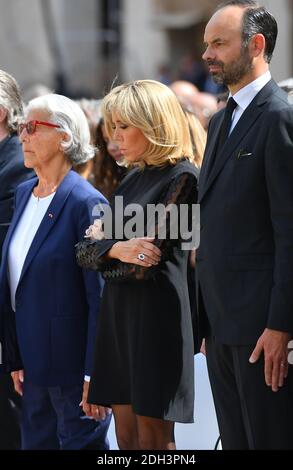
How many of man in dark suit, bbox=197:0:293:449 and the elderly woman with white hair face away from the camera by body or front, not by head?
0

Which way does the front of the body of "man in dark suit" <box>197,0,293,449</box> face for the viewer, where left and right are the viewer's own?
facing the viewer and to the left of the viewer

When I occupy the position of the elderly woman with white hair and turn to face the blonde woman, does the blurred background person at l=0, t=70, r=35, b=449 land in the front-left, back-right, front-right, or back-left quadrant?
back-left

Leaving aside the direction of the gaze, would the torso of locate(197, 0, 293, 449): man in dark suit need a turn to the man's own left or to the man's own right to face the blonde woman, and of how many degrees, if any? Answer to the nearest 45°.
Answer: approximately 90° to the man's own right

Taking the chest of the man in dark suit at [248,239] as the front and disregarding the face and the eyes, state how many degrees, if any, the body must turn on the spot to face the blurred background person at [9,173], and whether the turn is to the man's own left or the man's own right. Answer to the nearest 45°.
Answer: approximately 90° to the man's own right

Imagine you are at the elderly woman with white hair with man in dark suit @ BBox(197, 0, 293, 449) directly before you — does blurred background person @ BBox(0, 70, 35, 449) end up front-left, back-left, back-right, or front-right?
back-left

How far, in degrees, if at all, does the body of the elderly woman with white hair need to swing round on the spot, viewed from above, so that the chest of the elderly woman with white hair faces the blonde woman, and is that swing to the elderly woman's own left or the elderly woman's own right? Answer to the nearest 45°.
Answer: approximately 90° to the elderly woman's own left

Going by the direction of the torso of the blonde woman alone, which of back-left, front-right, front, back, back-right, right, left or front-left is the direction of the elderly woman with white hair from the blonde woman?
right

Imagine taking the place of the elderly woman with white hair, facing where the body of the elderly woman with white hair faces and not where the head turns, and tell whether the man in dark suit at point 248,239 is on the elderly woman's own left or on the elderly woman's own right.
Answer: on the elderly woman's own left

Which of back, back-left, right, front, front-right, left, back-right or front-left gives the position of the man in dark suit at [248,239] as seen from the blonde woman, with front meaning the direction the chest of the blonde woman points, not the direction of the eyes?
left
